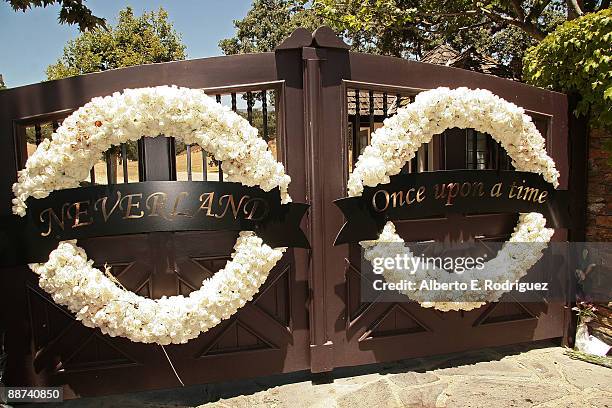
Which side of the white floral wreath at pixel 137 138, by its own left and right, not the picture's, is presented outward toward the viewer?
front

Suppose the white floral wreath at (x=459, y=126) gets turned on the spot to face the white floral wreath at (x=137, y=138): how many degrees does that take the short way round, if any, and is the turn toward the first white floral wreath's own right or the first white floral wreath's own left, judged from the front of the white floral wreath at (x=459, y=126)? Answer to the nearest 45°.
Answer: approximately 45° to the first white floral wreath's own right

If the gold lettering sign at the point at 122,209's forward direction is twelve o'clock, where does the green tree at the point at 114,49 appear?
The green tree is roughly at 6 o'clock from the gold lettering sign.

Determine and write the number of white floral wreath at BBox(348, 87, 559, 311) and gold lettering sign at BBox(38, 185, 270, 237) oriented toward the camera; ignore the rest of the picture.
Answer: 2

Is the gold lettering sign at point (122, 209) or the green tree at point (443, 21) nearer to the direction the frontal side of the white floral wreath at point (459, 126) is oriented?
the gold lettering sign

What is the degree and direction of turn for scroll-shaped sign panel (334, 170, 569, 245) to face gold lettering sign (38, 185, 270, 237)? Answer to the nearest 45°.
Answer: approximately 45° to its right

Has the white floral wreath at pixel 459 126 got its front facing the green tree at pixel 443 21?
no

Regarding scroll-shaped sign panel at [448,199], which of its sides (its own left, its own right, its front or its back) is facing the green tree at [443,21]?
back

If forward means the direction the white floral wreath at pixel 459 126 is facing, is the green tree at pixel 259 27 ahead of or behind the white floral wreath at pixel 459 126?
behind

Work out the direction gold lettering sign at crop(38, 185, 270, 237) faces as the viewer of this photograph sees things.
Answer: facing the viewer

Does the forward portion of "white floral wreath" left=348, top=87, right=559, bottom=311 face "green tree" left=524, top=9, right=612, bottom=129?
no

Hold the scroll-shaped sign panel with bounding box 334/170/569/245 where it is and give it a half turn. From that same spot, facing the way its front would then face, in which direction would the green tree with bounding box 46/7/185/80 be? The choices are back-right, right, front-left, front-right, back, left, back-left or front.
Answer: front-left

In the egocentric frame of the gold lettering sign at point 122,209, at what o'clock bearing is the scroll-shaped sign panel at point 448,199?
The scroll-shaped sign panel is roughly at 9 o'clock from the gold lettering sign.

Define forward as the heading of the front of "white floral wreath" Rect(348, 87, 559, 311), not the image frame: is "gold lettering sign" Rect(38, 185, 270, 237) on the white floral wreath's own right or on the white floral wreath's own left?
on the white floral wreath's own right

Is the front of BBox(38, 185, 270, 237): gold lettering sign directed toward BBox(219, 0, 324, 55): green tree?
no

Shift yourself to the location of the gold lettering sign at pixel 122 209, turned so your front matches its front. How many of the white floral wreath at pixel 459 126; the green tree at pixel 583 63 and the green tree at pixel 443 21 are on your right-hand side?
0
